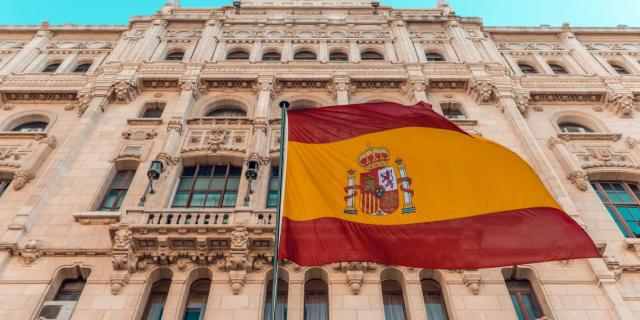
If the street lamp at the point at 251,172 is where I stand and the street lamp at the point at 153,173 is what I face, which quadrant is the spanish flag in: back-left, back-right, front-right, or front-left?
back-left

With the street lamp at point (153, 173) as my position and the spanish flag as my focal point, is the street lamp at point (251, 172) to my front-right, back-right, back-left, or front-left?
front-left

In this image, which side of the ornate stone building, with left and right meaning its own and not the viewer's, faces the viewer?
front
